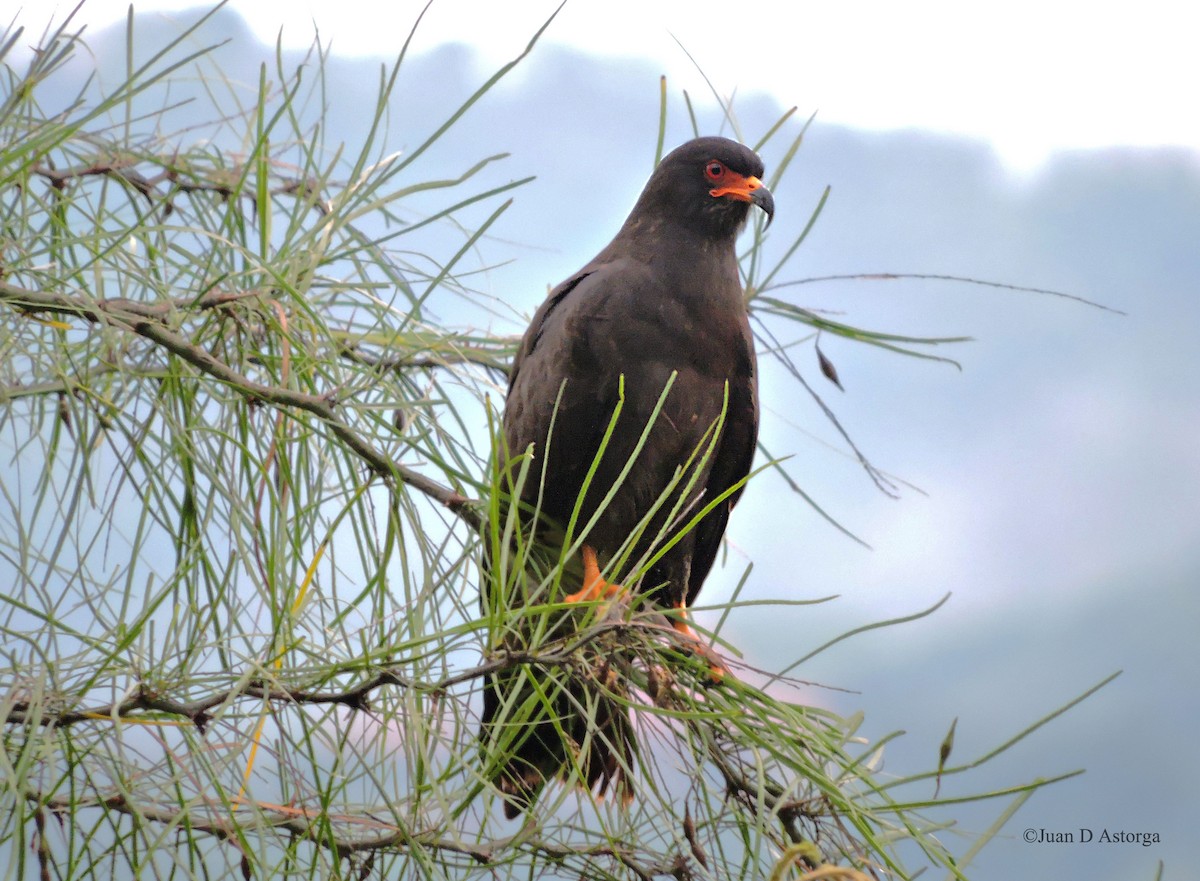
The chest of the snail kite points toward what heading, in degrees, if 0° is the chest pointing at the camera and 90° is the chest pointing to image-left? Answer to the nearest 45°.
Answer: approximately 315°
